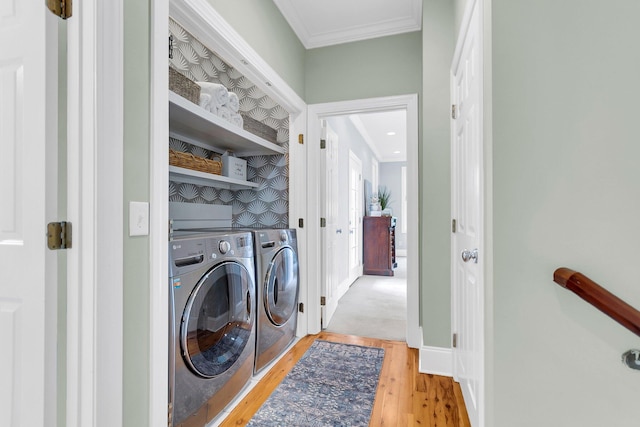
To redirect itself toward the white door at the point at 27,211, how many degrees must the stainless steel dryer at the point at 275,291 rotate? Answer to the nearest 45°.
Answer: approximately 90° to its right

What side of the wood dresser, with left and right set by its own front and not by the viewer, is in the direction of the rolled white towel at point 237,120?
right

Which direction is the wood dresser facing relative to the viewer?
to the viewer's right

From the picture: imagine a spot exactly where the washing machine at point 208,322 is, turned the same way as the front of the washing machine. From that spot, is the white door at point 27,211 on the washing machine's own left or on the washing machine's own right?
on the washing machine's own right

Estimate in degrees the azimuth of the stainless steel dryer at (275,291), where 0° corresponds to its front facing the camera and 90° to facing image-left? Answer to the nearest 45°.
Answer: approximately 315°

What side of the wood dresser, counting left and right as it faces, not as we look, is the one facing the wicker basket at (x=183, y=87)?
right
